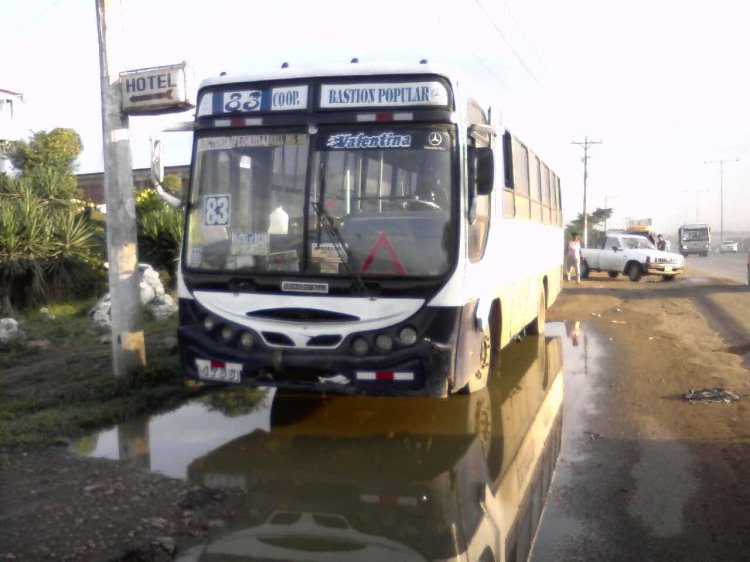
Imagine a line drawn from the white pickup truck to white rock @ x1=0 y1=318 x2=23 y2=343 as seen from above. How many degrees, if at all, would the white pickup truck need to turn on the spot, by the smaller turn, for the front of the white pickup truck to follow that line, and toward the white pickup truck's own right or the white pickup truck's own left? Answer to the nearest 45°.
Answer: approximately 90° to the white pickup truck's own right

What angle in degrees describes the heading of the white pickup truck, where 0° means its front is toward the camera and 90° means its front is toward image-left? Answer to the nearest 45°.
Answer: approximately 315°

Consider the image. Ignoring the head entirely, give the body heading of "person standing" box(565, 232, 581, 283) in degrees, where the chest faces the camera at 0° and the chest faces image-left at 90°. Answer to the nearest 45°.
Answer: approximately 0°

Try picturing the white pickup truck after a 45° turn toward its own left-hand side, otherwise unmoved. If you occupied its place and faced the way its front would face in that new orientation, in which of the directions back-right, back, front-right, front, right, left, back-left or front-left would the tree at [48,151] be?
back

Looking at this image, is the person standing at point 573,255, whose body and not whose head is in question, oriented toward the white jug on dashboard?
yes

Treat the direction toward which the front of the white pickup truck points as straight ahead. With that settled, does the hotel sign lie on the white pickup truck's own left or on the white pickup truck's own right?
on the white pickup truck's own right

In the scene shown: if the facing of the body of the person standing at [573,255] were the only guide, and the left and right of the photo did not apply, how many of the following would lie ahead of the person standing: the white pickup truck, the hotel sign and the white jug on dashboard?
2

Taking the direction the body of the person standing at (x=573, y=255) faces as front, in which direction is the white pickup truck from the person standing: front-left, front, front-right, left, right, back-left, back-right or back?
back-left

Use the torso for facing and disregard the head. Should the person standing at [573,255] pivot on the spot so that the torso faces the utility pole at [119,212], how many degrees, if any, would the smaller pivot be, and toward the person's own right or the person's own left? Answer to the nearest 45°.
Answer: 0° — they already face it
